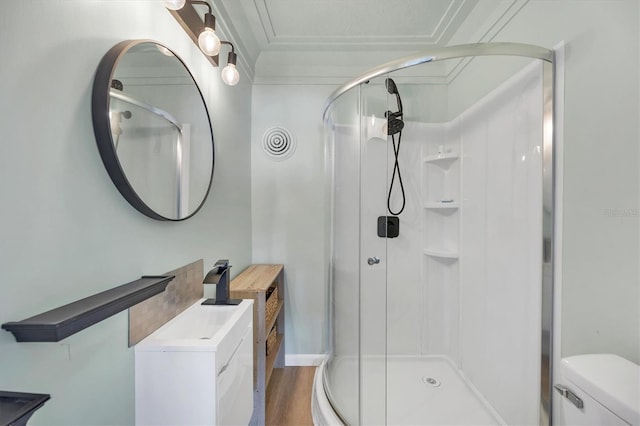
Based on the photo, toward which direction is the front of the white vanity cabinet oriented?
to the viewer's right

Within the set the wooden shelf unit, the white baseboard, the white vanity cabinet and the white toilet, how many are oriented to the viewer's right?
2

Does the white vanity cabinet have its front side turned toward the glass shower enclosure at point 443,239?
yes

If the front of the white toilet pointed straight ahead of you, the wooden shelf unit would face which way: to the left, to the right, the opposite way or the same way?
the opposite way

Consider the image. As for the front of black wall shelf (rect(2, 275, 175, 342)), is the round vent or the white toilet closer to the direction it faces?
the white toilet

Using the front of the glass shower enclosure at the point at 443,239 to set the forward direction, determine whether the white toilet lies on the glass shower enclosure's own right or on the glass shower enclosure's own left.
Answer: on the glass shower enclosure's own left

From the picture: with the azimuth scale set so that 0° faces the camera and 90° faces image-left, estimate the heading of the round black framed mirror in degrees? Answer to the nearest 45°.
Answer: approximately 315°

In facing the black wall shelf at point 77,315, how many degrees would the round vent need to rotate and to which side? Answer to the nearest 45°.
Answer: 0° — it already faces it

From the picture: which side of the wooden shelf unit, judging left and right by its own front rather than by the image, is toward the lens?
right

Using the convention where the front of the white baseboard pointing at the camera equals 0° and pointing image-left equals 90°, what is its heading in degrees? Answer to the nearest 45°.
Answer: approximately 0°
